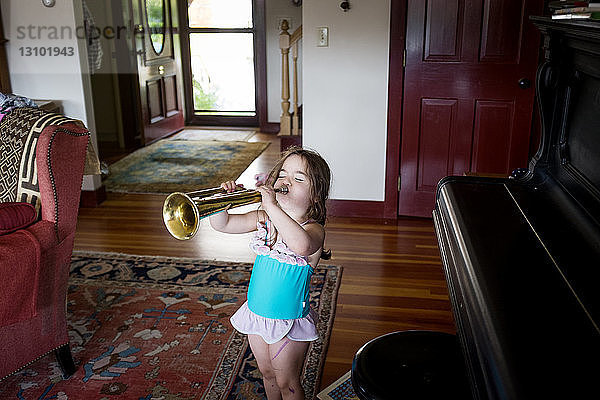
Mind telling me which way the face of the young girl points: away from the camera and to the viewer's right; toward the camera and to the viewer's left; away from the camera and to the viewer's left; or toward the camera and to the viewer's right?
toward the camera and to the viewer's left

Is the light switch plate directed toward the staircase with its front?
no

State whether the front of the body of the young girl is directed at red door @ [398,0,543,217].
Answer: no

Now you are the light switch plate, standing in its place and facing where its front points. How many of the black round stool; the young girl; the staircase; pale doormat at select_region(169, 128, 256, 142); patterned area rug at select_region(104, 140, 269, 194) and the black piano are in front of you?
3

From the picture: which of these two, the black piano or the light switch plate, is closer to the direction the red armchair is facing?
the black piano

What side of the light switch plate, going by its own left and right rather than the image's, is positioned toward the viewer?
front

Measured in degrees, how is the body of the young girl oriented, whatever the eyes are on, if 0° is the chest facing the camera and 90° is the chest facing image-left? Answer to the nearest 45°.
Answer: approximately 45°

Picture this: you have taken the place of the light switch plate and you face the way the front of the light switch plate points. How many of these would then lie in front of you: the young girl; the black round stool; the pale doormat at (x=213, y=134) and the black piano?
3

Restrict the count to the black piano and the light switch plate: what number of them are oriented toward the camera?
1

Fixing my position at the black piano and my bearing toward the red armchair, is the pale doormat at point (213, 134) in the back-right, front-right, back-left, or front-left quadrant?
front-right

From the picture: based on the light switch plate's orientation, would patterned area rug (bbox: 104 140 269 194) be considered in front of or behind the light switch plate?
behind

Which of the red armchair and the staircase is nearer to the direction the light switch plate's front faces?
the red armchair

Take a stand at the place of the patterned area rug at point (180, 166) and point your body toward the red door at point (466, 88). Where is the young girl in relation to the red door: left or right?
right

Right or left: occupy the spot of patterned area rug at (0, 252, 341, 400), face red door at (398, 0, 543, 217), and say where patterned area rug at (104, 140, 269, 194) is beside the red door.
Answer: left
